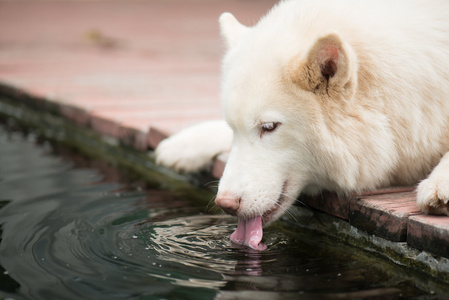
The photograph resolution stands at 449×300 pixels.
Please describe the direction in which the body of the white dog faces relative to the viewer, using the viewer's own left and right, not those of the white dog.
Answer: facing the viewer and to the left of the viewer
